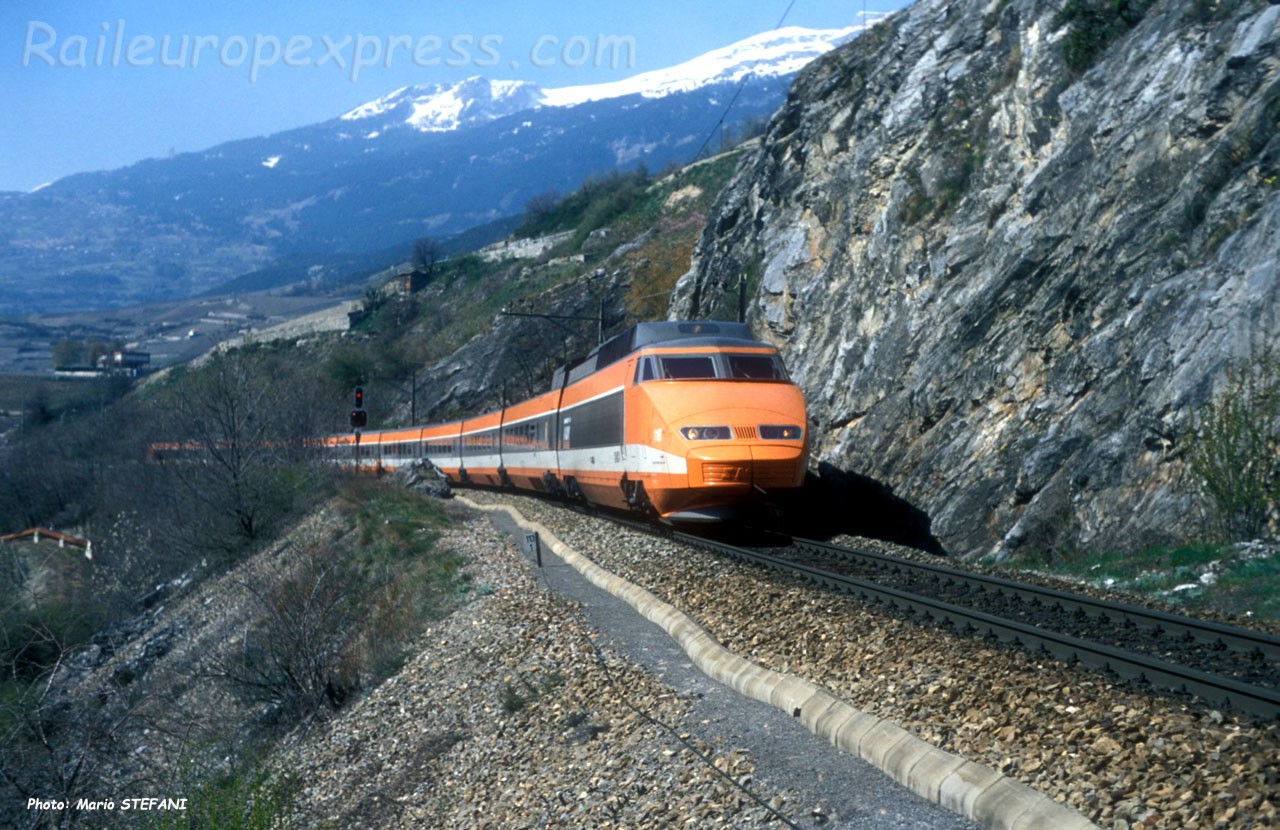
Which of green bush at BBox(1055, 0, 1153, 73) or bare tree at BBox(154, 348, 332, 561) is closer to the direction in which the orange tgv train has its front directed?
the green bush

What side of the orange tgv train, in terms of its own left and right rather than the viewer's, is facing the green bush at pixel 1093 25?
left

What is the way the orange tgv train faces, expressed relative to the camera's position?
facing the viewer and to the right of the viewer

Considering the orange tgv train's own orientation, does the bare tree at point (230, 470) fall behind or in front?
behind

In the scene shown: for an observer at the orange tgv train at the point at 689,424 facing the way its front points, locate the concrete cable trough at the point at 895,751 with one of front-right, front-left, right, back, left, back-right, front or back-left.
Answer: front-right
